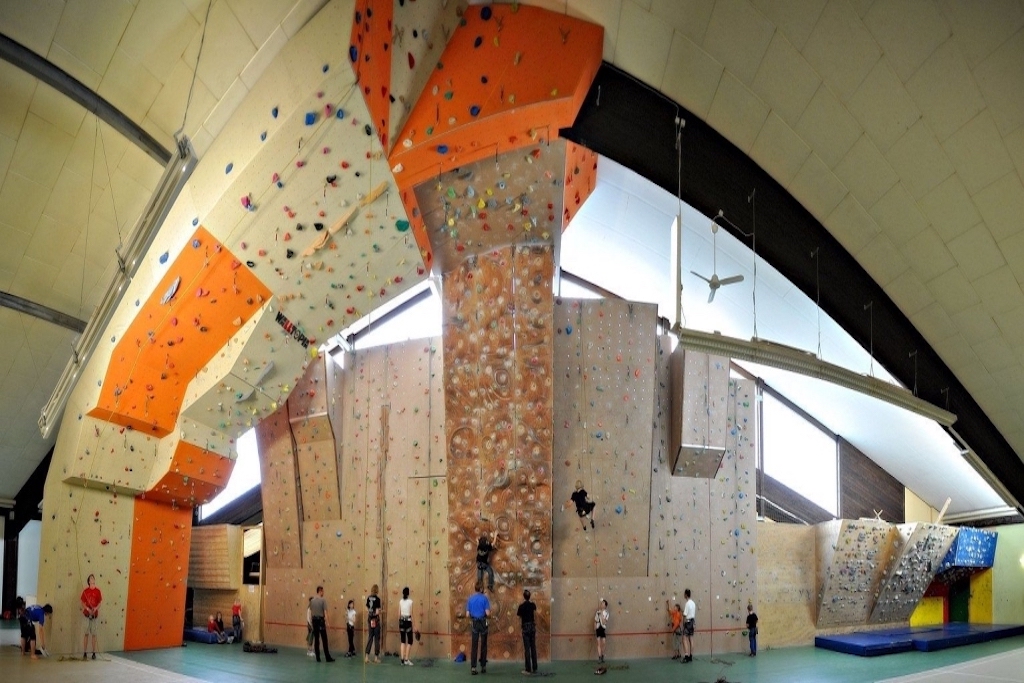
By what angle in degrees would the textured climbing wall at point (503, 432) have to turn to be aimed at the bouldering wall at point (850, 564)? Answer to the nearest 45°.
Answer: approximately 135° to its left

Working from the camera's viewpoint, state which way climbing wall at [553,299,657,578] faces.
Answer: facing the viewer

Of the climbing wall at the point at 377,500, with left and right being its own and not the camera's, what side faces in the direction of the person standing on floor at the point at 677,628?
left

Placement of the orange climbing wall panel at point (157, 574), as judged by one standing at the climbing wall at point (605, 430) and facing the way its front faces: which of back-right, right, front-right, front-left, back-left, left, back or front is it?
right

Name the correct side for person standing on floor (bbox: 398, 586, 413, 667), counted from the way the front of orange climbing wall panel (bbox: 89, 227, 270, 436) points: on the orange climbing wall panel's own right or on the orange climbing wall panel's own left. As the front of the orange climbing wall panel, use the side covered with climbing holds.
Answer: on the orange climbing wall panel's own left

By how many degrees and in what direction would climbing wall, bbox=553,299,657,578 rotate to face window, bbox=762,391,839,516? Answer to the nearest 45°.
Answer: approximately 135° to its left

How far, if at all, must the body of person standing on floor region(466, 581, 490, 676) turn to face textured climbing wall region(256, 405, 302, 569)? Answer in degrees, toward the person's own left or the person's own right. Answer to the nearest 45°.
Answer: approximately 45° to the person's own left

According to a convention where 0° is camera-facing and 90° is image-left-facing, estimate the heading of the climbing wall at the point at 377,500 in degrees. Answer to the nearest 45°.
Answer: approximately 0°

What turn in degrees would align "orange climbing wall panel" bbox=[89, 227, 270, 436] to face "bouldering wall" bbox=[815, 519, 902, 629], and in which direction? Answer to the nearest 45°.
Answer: approximately 45° to its left

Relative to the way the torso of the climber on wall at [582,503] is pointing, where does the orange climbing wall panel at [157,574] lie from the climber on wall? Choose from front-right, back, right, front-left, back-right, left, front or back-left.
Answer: left

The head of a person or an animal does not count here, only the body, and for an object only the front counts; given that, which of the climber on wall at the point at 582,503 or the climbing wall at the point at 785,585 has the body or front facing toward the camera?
the climbing wall

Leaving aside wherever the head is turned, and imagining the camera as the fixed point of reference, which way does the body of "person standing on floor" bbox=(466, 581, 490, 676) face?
away from the camera

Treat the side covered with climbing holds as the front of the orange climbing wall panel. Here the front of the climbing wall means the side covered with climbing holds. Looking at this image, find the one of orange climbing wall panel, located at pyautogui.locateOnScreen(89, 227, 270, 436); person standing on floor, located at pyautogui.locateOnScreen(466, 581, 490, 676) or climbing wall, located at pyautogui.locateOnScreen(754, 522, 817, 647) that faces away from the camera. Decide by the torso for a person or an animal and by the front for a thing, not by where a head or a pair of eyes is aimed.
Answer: the person standing on floor
